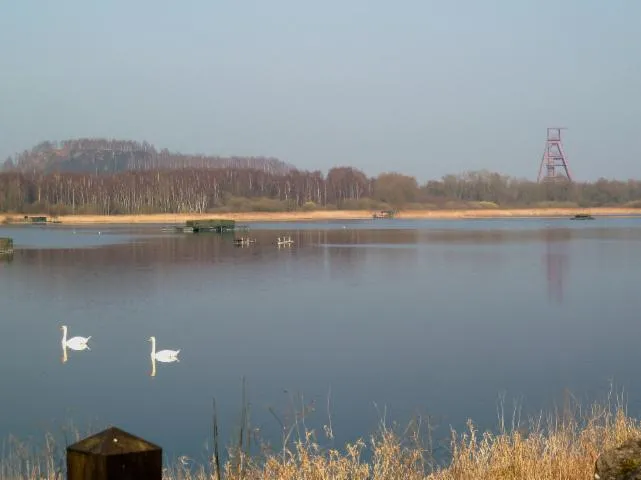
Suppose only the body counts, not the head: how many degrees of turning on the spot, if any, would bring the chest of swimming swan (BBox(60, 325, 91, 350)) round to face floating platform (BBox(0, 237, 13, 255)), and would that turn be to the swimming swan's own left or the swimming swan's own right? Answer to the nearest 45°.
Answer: approximately 90° to the swimming swan's own right

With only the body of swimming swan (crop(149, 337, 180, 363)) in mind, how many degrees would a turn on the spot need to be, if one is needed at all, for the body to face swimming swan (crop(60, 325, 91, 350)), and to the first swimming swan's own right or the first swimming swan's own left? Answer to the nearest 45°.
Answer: approximately 45° to the first swimming swan's own right

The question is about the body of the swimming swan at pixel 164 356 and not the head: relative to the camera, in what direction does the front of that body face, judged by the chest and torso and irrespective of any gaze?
to the viewer's left

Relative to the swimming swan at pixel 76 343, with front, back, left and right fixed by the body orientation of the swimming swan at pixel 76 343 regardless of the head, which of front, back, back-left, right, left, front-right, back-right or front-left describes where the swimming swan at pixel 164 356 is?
back-left

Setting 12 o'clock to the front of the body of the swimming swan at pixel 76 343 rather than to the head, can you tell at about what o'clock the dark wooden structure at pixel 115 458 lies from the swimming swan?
The dark wooden structure is roughly at 9 o'clock from the swimming swan.

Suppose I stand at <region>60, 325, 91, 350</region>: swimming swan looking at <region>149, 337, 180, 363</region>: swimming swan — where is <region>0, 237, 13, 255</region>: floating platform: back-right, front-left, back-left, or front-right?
back-left

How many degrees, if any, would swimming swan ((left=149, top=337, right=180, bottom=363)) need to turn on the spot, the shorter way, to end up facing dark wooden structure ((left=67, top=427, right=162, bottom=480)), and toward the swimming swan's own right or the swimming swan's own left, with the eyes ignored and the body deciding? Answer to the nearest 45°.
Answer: approximately 90° to the swimming swan's own left

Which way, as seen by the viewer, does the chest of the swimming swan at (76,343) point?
to the viewer's left

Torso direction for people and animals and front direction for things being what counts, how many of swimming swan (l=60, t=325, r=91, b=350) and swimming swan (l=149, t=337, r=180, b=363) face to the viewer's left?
2

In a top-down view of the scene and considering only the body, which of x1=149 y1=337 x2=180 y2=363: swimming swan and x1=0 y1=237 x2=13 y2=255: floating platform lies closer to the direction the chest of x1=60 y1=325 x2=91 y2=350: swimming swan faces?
the floating platform
